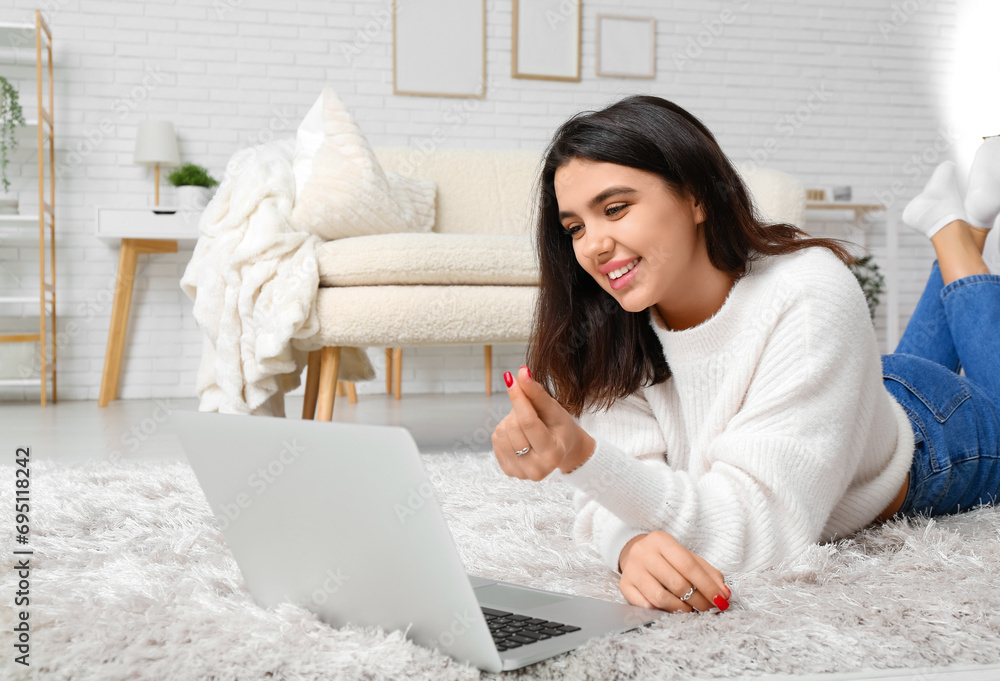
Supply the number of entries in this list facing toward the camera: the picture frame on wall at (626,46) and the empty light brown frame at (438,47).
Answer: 2

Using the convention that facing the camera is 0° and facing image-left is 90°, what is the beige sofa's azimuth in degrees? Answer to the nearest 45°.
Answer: approximately 0°

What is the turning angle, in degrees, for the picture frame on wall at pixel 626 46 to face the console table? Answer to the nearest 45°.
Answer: approximately 45° to its right

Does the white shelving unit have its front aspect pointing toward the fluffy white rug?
yes

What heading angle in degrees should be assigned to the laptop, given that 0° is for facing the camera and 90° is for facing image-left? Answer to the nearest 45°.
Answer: approximately 225°
